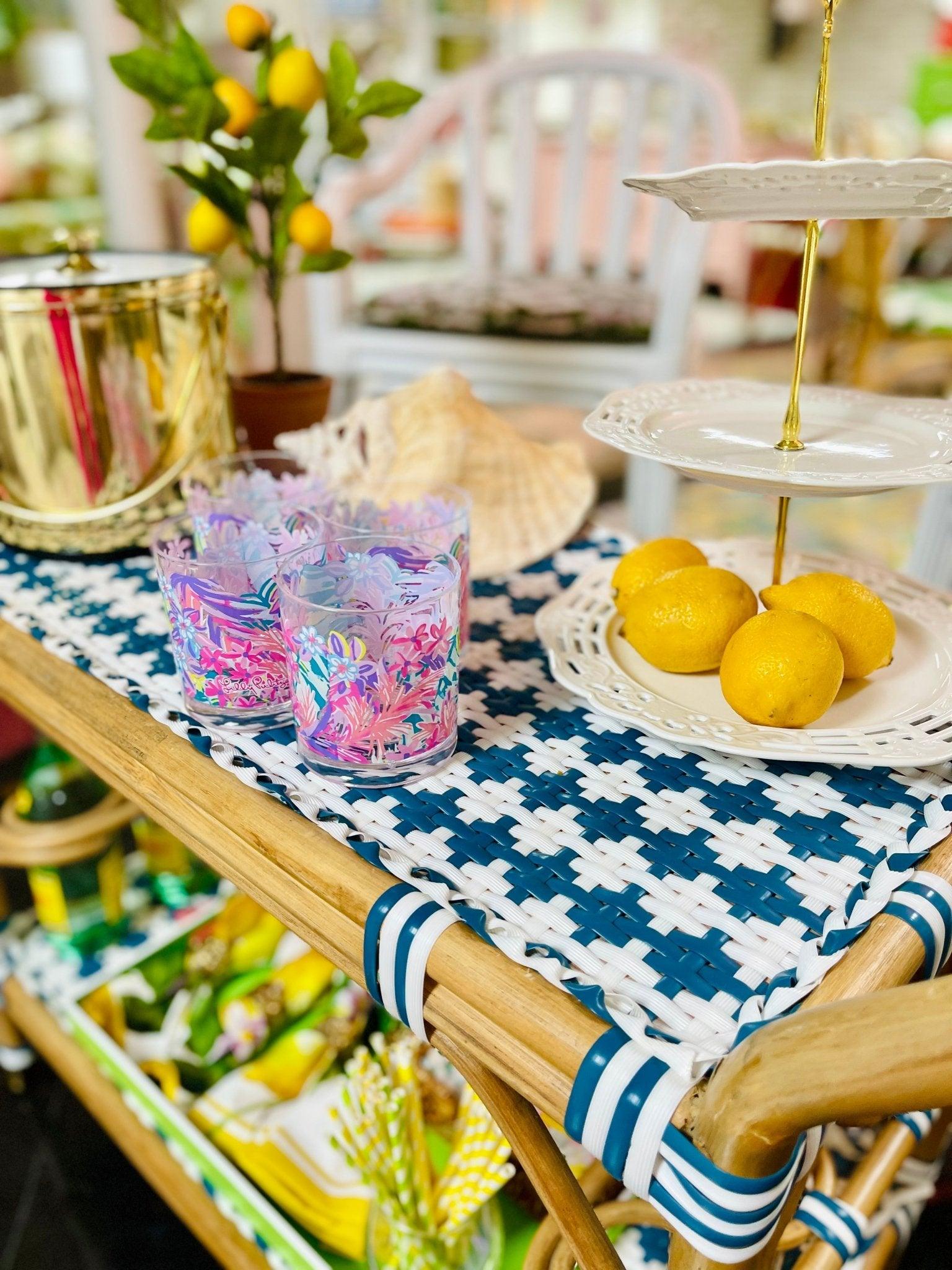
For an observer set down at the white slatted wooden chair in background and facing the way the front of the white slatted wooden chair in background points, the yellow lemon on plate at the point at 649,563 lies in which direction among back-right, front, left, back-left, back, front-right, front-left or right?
front-left

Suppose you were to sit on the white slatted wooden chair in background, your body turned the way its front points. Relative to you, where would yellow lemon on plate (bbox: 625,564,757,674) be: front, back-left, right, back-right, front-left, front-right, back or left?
front-left

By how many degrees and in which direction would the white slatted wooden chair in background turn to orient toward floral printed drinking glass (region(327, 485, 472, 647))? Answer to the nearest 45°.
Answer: approximately 45° to its left

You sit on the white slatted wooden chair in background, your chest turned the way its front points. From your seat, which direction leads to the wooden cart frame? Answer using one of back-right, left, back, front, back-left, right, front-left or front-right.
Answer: front-left

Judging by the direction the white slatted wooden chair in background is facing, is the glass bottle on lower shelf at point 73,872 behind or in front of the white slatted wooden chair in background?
in front

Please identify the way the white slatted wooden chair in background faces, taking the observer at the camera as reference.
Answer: facing the viewer and to the left of the viewer

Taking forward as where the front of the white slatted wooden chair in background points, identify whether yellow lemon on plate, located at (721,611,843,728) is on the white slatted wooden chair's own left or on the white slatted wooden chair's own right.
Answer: on the white slatted wooden chair's own left

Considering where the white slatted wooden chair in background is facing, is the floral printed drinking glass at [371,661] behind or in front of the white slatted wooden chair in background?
in front

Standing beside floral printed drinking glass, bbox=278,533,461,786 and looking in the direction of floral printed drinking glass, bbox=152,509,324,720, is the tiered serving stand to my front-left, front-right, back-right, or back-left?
back-right
